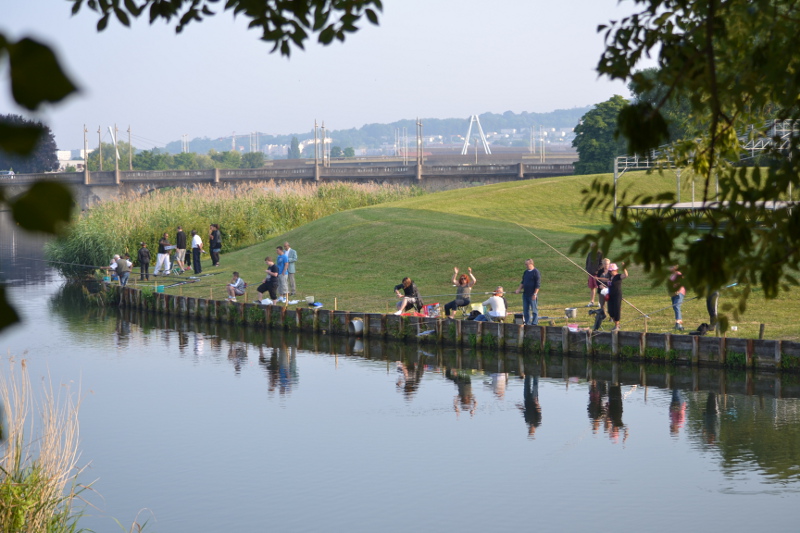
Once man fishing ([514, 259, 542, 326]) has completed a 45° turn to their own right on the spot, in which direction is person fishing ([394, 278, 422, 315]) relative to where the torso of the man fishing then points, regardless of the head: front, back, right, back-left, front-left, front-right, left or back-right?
front-right

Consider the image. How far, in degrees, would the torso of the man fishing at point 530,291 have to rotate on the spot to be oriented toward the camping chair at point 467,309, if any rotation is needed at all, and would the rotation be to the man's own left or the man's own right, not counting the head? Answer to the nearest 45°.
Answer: approximately 90° to the man's own right

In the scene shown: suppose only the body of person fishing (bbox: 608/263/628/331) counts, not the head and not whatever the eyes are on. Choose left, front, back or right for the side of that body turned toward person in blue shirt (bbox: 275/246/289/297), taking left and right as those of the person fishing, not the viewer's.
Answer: right

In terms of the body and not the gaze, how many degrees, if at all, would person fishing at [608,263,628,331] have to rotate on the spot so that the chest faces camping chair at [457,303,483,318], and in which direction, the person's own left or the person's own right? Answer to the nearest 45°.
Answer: approximately 90° to the person's own right

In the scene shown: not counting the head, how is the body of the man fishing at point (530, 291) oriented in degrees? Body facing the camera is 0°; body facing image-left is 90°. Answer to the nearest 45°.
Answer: approximately 45°

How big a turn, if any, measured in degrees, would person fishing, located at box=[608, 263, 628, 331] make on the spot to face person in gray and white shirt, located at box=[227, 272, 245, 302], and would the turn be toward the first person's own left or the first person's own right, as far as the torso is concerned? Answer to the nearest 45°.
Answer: approximately 90° to the first person's own right

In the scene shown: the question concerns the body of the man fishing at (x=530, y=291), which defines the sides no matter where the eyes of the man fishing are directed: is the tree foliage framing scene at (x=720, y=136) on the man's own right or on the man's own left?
on the man's own left

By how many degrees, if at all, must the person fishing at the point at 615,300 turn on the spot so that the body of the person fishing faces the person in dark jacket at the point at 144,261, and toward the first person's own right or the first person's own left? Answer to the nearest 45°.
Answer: approximately 90° to the first person's own right

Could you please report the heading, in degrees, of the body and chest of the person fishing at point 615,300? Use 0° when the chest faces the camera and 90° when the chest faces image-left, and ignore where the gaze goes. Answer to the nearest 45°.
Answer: approximately 45°

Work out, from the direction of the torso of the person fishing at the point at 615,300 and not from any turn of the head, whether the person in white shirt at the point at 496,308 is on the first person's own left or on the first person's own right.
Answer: on the first person's own right

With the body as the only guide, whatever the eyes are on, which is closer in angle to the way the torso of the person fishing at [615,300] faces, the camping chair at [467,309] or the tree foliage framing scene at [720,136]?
the tree foliage framing scene

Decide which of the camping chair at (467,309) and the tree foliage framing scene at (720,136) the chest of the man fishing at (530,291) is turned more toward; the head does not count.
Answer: the tree foliage framing scene
